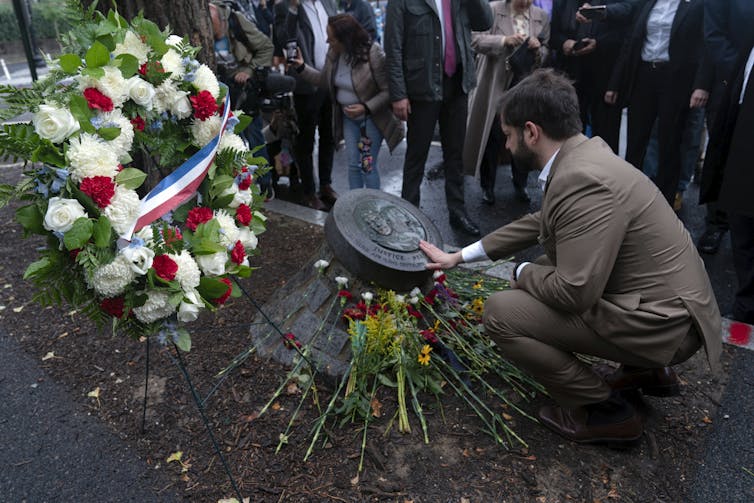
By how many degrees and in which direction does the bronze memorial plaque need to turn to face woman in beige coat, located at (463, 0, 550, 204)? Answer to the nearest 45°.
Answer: approximately 135° to its left

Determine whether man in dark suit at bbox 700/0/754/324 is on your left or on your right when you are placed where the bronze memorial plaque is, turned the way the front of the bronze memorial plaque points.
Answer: on your left

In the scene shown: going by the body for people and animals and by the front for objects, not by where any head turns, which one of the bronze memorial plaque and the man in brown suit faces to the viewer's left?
the man in brown suit

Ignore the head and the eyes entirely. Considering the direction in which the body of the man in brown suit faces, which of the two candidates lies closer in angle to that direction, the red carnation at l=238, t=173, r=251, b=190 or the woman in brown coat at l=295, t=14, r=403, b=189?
the red carnation

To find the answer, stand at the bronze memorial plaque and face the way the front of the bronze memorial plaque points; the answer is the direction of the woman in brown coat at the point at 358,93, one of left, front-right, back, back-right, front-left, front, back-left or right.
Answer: back-left

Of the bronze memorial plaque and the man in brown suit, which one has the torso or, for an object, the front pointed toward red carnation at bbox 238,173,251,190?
the man in brown suit

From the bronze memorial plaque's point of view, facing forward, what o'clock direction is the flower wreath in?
The flower wreath is roughly at 3 o'clock from the bronze memorial plaque.

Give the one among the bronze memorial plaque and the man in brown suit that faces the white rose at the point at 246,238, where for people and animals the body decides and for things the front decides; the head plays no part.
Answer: the man in brown suit

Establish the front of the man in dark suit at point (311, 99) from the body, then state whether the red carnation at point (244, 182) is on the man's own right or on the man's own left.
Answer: on the man's own right

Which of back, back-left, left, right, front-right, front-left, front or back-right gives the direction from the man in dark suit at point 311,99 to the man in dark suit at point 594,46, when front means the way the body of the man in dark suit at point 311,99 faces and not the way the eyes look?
front-left

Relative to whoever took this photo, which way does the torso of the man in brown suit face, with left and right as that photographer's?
facing to the left of the viewer
